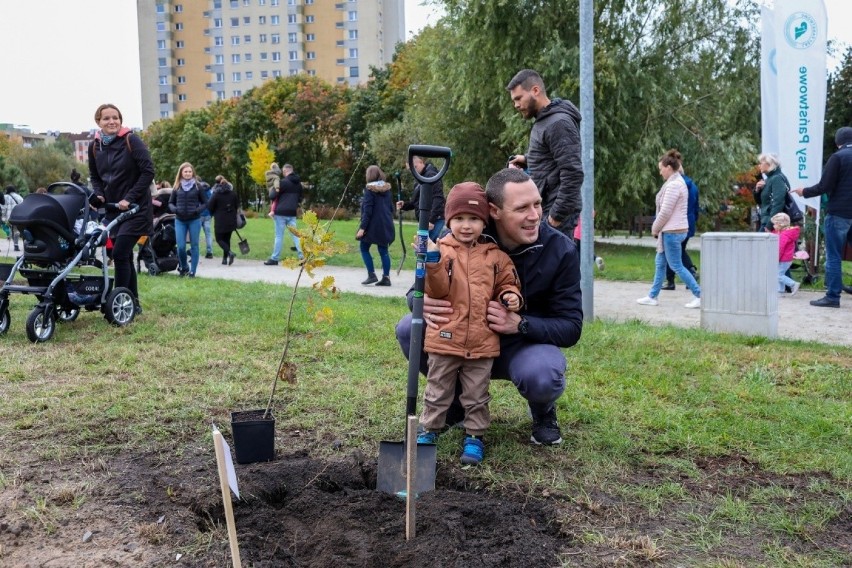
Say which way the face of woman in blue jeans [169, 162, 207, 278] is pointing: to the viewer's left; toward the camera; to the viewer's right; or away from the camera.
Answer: toward the camera

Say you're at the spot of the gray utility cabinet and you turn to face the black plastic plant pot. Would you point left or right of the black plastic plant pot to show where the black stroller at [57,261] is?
right

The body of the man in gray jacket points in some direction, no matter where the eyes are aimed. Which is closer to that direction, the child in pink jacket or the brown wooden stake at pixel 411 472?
the brown wooden stake

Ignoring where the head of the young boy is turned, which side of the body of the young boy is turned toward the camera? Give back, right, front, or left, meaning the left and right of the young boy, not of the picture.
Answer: front

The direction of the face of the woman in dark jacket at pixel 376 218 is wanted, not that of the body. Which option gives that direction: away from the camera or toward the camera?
away from the camera

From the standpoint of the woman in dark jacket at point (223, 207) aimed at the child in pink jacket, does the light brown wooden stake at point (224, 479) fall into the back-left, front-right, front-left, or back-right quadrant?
front-right

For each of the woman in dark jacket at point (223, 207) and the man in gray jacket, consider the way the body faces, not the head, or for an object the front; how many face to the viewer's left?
1

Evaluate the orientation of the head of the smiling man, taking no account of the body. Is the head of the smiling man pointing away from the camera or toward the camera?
toward the camera

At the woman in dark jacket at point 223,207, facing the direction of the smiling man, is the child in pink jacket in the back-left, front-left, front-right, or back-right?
front-left

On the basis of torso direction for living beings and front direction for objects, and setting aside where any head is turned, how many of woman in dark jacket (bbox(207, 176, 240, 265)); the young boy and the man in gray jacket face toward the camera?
1

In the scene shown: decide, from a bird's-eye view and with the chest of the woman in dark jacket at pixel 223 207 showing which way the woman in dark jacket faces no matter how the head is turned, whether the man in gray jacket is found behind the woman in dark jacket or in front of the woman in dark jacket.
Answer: behind

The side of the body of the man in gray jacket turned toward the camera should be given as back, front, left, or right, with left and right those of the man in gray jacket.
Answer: left

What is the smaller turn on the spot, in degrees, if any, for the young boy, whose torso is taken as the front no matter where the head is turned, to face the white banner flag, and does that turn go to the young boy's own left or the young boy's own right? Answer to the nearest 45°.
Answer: approximately 135° to the young boy's own left

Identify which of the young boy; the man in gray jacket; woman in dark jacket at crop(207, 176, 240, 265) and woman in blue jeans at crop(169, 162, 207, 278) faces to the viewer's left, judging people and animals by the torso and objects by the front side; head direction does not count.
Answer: the man in gray jacket

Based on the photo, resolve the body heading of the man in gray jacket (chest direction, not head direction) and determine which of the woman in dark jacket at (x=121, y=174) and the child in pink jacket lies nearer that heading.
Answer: the woman in dark jacket

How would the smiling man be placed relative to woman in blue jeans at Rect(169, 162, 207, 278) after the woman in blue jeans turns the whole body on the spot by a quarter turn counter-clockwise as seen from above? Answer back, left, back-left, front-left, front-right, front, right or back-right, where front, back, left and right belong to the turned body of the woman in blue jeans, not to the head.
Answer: right

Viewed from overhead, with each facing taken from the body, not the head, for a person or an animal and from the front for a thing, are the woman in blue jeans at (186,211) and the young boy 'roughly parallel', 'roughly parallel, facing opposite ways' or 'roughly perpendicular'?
roughly parallel
